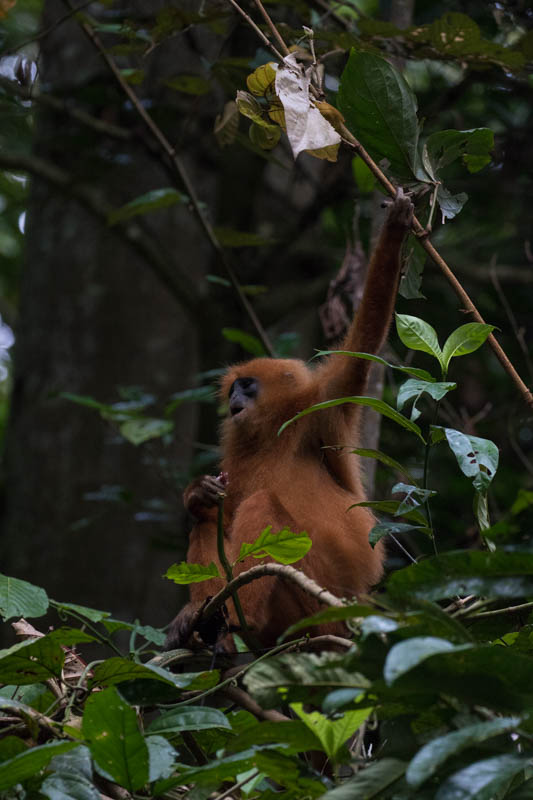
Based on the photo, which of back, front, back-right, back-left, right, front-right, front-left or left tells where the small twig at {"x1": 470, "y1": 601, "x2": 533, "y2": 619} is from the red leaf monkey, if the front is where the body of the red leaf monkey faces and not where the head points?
left

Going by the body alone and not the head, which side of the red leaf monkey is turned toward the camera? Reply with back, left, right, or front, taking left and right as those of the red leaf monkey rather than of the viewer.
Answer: left

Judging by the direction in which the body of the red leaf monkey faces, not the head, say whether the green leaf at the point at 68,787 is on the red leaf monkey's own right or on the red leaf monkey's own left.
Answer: on the red leaf monkey's own left

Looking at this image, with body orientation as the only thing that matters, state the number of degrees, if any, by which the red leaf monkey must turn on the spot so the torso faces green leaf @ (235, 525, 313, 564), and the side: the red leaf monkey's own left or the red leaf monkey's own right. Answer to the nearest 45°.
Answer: approximately 90° to the red leaf monkey's own left

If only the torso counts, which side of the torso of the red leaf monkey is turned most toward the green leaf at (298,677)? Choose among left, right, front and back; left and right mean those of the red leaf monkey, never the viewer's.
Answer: left

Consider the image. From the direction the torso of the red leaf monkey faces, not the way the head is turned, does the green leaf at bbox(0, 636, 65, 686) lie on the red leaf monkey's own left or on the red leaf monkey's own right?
on the red leaf monkey's own left

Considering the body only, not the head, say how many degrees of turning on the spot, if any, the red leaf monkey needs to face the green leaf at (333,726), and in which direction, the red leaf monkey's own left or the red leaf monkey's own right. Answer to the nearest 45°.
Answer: approximately 90° to the red leaf monkey's own left
